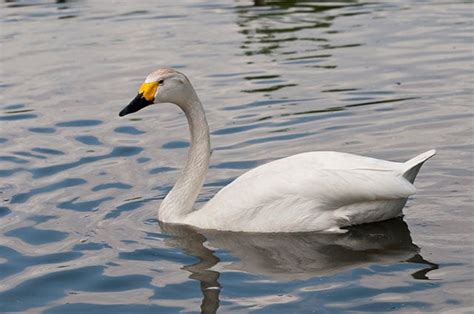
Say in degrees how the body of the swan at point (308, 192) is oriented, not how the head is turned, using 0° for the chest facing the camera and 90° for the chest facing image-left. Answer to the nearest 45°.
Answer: approximately 90°
